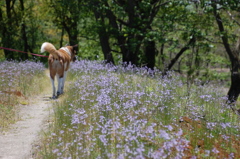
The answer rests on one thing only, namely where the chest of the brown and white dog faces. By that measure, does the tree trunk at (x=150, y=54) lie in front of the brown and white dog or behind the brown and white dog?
in front

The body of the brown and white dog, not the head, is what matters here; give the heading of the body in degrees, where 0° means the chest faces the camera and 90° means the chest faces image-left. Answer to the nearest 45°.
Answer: approximately 225°
